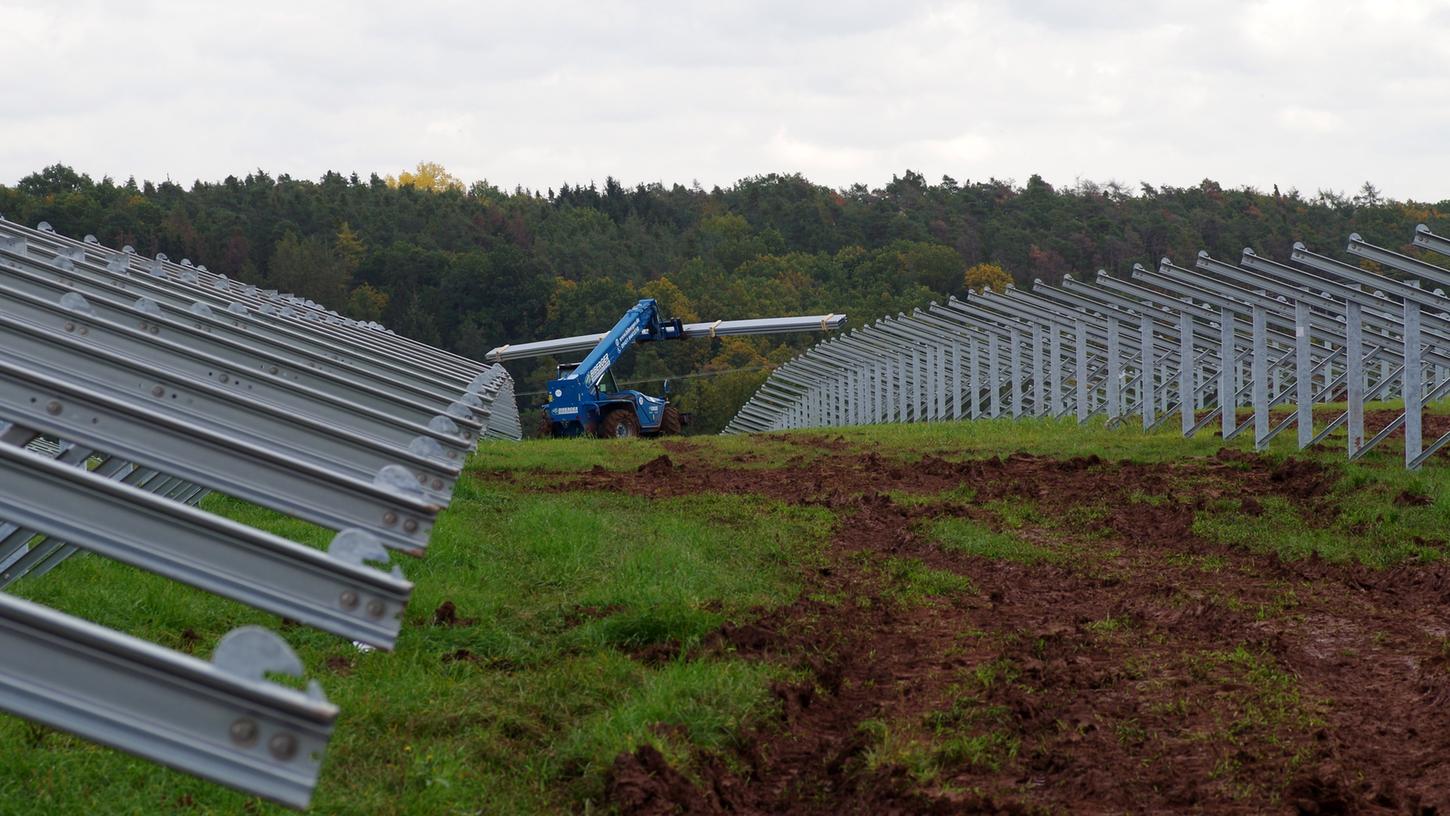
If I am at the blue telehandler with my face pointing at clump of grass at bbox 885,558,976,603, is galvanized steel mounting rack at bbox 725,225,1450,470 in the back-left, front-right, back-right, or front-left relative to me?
front-left

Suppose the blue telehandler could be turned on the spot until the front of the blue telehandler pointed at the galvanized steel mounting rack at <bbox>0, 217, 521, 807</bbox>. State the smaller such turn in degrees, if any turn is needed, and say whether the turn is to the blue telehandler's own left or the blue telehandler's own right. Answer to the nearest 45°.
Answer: approximately 135° to the blue telehandler's own right

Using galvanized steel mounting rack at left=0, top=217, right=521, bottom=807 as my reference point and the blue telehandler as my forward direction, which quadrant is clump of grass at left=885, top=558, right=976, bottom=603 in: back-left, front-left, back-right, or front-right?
front-right

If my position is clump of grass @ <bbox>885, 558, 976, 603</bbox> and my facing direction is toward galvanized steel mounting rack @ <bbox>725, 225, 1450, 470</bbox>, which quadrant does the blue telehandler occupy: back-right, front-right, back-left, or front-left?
front-left

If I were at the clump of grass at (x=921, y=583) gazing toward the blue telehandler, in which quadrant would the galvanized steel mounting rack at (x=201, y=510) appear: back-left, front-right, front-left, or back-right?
back-left

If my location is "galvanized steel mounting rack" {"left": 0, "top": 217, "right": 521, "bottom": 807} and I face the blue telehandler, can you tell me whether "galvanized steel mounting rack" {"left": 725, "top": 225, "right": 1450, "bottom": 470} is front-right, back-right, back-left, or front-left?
front-right

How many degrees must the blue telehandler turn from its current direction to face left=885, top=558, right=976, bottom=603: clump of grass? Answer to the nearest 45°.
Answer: approximately 135° to its right

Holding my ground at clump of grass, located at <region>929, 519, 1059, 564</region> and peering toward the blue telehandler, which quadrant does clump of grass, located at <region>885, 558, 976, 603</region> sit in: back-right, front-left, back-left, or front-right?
back-left

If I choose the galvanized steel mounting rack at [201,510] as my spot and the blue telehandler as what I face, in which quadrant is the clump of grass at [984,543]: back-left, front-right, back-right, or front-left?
front-right

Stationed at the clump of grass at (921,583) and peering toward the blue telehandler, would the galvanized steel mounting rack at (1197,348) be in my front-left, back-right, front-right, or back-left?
front-right

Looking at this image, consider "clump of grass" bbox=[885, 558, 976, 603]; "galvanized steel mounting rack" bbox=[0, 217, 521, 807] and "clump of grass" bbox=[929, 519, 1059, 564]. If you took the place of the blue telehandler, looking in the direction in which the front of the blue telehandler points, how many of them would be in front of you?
0

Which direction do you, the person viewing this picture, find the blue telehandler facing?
facing away from the viewer and to the right of the viewer

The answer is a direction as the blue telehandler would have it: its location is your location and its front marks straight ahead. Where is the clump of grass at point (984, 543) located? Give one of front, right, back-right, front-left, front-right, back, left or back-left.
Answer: back-right
